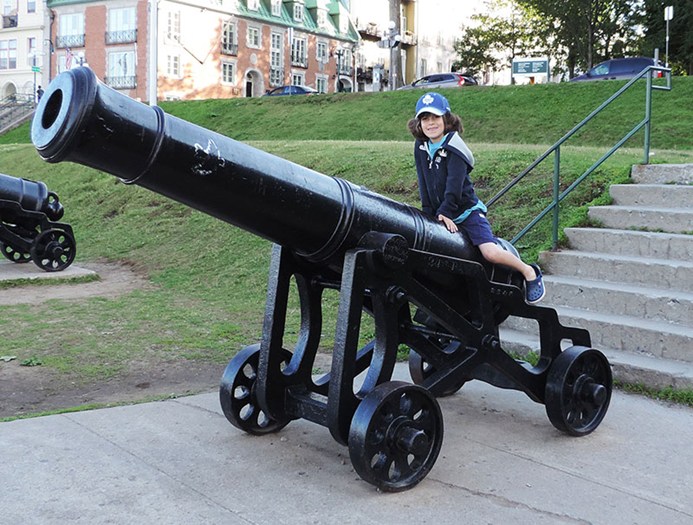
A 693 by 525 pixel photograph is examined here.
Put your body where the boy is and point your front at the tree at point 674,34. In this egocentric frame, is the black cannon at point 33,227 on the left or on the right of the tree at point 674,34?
left

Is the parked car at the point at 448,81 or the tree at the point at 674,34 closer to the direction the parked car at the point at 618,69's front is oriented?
the parked car

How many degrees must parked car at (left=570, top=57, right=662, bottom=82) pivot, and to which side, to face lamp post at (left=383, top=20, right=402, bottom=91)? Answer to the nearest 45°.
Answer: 0° — it already faces it

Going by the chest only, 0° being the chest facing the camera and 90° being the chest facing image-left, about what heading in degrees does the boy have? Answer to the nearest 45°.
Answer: approximately 45°

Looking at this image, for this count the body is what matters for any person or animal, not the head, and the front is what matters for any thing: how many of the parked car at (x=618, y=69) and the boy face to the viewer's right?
0

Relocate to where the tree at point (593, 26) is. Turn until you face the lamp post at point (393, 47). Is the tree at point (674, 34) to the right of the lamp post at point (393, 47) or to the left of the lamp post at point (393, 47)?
left

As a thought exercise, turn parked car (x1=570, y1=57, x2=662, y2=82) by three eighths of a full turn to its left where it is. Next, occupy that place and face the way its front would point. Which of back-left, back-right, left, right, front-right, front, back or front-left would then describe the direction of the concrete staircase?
front-right

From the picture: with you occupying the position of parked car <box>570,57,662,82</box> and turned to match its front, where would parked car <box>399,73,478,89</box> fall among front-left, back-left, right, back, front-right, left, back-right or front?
front-right

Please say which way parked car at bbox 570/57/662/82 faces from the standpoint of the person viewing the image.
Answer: facing to the left of the viewer

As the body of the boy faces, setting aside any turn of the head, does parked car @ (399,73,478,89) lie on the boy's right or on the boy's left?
on the boy's right

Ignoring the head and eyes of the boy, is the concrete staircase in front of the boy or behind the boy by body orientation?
behind

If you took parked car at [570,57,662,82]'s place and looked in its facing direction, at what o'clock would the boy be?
The boy is roughly at 9 o'clock from the parked car.
